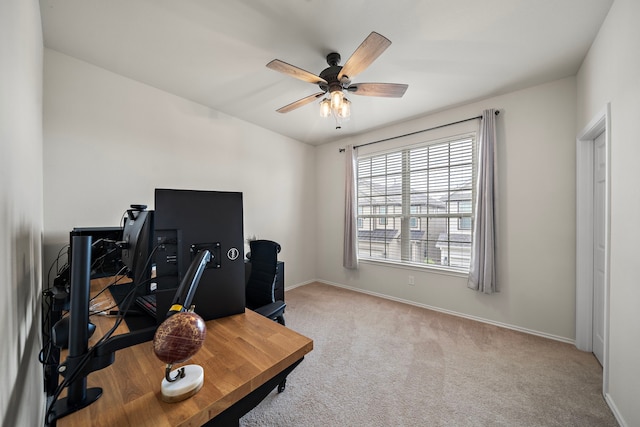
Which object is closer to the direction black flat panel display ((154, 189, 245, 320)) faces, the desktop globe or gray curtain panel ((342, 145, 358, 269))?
the gray curtain panel

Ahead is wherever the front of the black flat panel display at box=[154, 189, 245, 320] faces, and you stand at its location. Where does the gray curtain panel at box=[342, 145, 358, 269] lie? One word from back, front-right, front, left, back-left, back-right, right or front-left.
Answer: front-right

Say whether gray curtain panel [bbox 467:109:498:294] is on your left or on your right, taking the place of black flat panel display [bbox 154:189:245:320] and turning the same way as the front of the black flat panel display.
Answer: on your right

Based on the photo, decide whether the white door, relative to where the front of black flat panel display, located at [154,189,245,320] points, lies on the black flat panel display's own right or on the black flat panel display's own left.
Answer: on the black flat panel display's own right

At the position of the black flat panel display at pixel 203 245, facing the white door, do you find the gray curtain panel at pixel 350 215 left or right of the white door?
left

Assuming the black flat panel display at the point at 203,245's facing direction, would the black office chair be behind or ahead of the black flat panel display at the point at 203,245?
ahead

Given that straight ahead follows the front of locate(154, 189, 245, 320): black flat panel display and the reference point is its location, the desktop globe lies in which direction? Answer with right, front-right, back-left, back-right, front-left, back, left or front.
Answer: back

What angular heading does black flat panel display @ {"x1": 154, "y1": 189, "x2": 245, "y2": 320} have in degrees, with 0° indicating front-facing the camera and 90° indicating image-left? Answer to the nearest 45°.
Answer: approximately 180°
